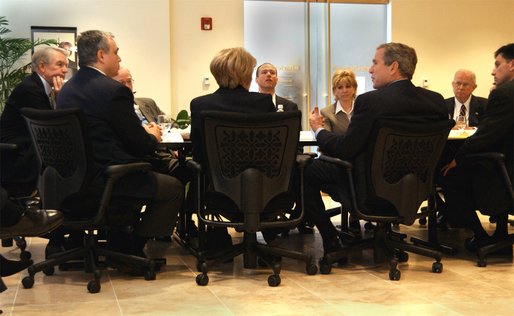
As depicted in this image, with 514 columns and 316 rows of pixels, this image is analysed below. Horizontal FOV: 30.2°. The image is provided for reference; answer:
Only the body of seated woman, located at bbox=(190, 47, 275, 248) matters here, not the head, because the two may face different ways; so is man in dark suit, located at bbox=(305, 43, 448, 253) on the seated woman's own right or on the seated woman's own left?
on the seated woman's own right

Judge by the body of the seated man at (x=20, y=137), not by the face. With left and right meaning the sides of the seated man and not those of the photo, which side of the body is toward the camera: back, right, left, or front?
right

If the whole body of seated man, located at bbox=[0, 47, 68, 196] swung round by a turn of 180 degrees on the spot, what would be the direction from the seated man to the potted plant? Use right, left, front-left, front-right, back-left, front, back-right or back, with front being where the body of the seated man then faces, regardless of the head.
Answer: right

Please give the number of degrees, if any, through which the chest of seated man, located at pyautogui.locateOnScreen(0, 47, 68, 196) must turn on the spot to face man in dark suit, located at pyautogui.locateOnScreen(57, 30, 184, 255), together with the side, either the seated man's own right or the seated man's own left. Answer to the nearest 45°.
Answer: approximately 45° to the seated man's own right

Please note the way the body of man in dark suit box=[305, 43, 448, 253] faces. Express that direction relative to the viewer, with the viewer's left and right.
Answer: facing away from the viewer and to the left of the viewer

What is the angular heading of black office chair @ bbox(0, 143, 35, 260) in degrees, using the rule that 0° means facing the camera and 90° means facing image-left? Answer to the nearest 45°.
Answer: approximately 270°

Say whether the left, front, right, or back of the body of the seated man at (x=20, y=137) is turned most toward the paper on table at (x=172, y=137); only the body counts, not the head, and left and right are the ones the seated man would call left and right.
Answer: front

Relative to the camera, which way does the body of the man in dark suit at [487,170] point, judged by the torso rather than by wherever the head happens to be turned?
to the viewer's left

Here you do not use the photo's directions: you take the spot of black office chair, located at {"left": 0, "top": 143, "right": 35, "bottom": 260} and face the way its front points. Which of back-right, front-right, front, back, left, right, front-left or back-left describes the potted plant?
left

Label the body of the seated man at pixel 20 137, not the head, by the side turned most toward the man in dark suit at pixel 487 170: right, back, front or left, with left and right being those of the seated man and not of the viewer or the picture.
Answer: front

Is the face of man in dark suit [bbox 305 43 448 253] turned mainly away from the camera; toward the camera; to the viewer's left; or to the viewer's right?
to the viewer's left

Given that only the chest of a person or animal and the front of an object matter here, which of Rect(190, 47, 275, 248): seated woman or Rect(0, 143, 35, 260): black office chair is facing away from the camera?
the seated woman

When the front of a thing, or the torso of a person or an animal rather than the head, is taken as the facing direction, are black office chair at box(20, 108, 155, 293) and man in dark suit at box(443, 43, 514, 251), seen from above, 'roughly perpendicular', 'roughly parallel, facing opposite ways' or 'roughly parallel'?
roughly perpendicular

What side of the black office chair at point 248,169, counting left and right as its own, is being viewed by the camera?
back

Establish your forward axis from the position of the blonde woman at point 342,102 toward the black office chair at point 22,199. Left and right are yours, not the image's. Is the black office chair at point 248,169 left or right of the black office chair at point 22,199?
left

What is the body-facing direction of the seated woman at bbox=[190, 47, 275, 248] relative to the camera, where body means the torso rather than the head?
away from the camera
